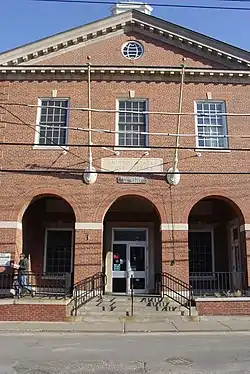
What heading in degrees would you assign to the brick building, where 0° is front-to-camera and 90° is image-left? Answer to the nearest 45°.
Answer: approximately 0°

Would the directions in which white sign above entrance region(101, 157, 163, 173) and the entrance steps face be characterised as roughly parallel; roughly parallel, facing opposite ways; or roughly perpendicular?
roughly parallel

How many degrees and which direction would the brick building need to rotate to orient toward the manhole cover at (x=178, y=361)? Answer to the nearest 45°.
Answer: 0° — it already faces it

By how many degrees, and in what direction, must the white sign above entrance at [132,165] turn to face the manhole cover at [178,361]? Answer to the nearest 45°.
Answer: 0° — it already faces it

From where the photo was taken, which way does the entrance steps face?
toward the camera
